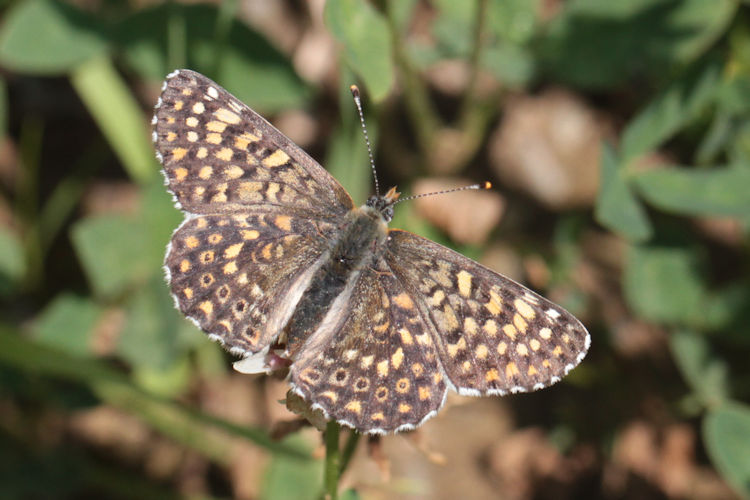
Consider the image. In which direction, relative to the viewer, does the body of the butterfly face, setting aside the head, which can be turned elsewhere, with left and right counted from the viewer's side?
facing away from the viewer and to the right of the viewer

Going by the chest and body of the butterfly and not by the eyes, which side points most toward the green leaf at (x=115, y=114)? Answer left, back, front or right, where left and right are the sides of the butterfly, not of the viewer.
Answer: left

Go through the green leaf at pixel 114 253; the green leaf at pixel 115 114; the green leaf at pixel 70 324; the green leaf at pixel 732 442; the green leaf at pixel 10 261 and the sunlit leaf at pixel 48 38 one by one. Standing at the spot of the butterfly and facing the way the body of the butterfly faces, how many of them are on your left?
5

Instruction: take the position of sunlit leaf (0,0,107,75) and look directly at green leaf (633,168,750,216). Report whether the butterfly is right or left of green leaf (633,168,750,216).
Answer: right

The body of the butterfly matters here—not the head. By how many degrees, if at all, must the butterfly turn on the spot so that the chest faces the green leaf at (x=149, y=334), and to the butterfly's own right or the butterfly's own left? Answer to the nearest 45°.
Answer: approximately 90° to the butterfly's own left

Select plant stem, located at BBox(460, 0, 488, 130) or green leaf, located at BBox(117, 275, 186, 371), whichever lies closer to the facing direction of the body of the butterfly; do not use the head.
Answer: the plant stem

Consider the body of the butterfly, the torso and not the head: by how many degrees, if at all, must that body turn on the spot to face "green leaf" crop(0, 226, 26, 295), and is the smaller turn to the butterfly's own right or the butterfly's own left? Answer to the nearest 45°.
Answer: approximately 90° to the butterfly's own left

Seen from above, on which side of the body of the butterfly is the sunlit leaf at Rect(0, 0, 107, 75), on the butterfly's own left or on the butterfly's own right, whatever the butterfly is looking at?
on the butterfly's own left

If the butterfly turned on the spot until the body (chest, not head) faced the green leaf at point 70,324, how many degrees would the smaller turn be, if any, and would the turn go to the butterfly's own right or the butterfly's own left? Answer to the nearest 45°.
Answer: approximately 90° to the butterfly's own left

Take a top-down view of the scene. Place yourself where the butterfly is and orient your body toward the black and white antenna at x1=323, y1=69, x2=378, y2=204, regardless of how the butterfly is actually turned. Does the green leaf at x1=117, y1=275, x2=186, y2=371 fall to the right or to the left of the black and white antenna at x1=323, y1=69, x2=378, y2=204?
left
